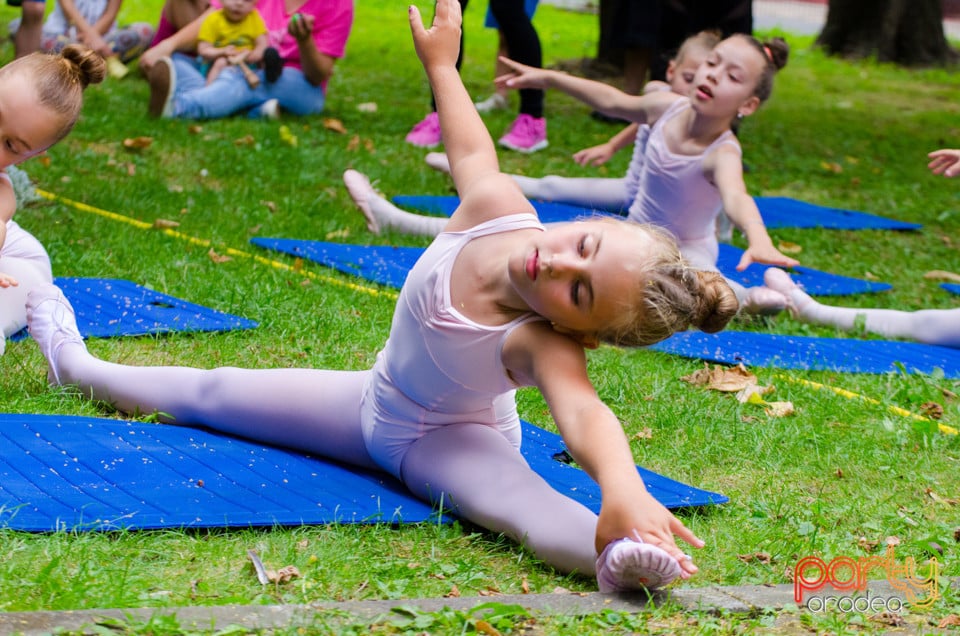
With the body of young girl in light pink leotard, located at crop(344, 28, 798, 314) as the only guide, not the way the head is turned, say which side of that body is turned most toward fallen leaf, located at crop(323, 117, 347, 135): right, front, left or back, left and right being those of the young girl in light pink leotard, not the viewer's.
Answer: right

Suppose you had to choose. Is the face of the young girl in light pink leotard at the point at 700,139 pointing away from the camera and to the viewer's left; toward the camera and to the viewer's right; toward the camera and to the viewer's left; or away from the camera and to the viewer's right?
toward the camera and to the viewer's left

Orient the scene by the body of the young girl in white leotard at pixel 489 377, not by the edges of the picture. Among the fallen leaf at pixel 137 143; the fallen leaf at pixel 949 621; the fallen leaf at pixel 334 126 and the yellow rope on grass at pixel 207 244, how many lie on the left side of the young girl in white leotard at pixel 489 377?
1

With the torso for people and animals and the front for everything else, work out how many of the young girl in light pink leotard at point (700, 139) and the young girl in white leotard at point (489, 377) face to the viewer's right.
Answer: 0

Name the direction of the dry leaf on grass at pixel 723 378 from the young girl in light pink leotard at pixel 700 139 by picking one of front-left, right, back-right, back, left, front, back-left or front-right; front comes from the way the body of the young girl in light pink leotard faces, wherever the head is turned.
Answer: front-left

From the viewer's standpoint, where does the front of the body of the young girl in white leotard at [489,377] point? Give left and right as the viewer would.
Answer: facing the viewer and to the left of the viewer

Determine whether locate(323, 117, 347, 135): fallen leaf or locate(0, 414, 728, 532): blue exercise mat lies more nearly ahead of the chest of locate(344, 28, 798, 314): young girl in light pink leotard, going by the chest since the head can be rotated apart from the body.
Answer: the blue exercise mat

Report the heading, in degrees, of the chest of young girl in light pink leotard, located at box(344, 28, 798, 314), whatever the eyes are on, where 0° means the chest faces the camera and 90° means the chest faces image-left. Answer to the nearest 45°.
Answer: approximately 45°

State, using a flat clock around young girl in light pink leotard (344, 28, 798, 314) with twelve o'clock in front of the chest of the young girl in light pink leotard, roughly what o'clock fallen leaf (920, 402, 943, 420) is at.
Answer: The fallen leaf is roughly at 10 o'clock from the young girl in light pink leotard.

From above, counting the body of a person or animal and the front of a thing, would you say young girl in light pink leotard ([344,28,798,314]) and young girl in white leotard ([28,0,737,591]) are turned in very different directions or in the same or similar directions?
same or similar directions

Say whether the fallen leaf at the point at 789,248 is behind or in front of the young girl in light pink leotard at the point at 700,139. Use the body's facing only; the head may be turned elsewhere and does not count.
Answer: behind

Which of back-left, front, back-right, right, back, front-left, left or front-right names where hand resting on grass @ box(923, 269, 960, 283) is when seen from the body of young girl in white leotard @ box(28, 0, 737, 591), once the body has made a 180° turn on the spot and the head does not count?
front
